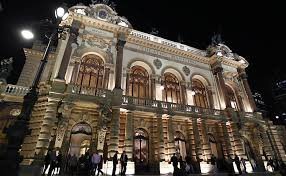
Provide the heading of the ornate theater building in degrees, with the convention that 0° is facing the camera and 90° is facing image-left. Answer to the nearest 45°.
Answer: approximately 315°

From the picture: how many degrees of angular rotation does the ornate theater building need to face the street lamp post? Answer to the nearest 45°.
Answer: approximately 45° to its right

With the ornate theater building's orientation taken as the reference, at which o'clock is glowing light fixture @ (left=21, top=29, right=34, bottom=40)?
The glowing light fixture is roughly at 2 o'clock from the ornate theater building.
